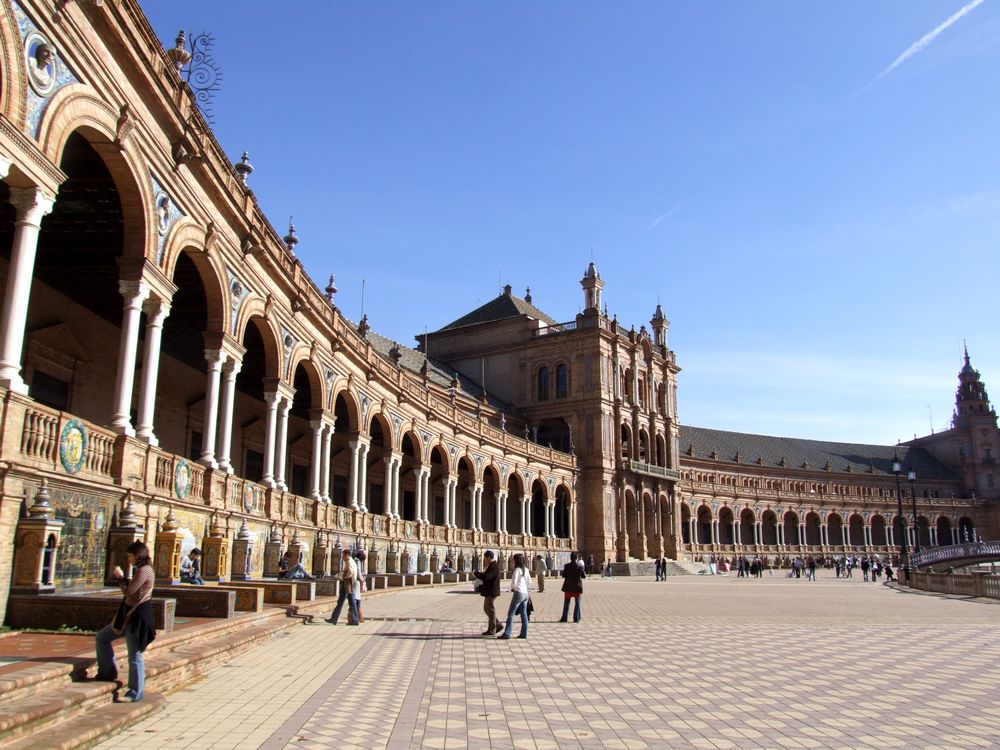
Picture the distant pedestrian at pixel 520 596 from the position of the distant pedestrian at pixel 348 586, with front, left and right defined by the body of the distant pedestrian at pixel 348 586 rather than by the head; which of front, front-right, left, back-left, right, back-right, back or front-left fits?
back-left

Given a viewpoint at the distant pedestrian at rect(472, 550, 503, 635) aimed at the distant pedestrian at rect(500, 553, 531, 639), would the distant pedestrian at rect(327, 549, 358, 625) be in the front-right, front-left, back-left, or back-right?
back-right
